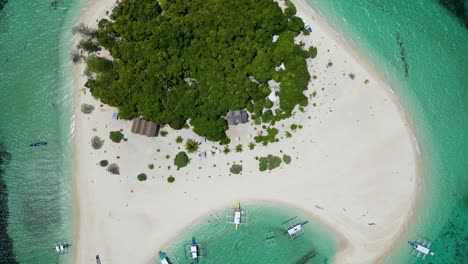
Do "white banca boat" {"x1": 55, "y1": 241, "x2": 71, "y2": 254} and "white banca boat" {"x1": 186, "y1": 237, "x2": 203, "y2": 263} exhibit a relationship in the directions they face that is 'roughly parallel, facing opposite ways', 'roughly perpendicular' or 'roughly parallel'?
roughly perpendicular

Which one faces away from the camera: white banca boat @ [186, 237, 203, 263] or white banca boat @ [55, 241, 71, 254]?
white banca boat @ [186, 237, 203, 263]

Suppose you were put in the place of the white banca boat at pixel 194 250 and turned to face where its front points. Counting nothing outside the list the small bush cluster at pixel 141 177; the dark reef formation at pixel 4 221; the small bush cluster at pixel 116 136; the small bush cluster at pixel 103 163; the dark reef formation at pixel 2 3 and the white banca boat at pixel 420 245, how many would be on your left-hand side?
5

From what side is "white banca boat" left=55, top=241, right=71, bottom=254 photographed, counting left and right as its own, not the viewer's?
right

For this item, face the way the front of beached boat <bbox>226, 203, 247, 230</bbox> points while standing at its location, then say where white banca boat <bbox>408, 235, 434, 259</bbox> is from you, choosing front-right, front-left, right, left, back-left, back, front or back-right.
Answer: right

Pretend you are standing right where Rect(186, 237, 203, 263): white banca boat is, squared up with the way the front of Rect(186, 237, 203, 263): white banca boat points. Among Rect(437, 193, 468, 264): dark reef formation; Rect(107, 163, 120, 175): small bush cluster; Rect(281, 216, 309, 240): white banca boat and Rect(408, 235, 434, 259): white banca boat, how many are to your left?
1

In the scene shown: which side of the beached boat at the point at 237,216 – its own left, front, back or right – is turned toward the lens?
back

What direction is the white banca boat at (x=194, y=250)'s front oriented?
away from the camera

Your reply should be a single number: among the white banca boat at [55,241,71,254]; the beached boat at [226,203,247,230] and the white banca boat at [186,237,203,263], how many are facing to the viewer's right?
1

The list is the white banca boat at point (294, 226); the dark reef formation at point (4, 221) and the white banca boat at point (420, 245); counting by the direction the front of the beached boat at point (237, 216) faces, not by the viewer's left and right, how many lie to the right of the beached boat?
2
